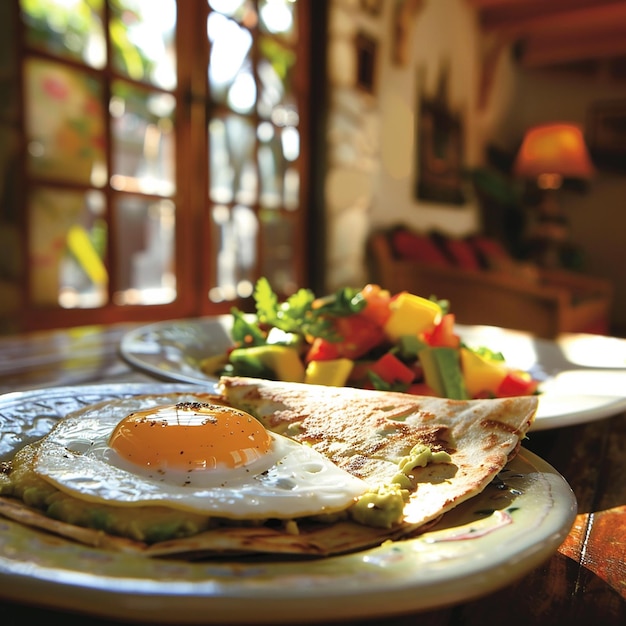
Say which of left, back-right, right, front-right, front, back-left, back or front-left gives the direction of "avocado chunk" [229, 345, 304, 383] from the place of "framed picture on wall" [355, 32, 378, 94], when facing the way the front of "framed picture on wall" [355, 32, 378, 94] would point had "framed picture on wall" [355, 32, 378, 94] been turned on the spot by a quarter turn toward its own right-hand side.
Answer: front-left

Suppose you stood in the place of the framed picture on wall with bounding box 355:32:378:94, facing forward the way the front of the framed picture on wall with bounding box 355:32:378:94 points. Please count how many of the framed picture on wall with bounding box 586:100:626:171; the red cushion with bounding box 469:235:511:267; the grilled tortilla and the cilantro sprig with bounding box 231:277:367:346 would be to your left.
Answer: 2

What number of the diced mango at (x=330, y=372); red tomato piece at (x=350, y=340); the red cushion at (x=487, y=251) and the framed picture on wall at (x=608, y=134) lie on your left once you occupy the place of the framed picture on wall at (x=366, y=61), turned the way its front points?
2

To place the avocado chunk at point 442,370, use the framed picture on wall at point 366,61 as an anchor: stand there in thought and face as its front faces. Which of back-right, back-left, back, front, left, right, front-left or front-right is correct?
front-right

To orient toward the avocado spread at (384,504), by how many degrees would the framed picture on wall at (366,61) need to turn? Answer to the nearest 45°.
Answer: approximately 45° to its right

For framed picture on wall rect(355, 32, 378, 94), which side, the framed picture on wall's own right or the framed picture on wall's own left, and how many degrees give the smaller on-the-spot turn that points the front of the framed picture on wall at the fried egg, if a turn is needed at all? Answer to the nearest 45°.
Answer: approximately 45° to the framed picture on wall's own right

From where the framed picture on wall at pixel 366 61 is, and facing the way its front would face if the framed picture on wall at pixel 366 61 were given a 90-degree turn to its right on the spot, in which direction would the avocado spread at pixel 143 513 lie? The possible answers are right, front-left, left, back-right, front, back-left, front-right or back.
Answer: front-left

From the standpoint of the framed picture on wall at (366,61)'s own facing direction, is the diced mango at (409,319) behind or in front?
in front

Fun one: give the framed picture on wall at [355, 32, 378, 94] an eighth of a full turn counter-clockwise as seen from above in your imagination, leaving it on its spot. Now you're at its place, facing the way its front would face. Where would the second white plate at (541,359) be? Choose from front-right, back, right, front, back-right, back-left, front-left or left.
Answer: right

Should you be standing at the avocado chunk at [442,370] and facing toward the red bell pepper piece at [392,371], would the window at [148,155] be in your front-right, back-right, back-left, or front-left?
front-right

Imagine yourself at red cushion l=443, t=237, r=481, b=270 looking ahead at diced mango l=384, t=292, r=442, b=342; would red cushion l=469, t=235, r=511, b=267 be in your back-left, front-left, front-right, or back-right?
back-left

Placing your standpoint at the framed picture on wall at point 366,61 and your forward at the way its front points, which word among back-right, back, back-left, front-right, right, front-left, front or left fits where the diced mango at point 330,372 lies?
front-right

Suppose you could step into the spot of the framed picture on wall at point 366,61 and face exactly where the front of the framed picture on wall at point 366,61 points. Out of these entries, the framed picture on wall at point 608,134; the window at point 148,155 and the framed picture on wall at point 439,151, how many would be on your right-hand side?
1

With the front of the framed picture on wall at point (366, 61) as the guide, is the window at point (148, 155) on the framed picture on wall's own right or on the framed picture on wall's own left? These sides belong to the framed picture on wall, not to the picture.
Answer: on the framed picture on wall's own right

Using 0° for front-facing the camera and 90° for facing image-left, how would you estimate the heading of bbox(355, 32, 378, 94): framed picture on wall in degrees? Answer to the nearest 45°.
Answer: approximately 315°
